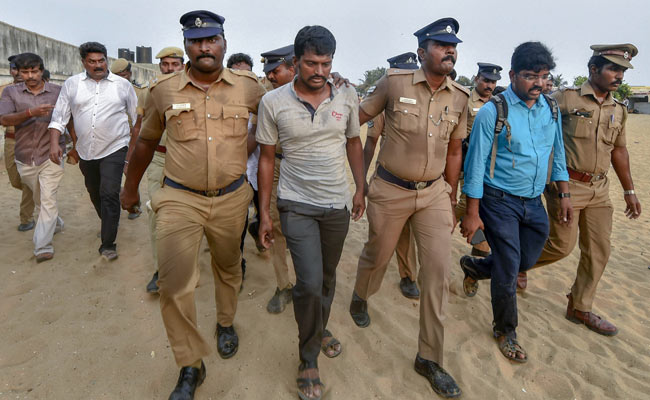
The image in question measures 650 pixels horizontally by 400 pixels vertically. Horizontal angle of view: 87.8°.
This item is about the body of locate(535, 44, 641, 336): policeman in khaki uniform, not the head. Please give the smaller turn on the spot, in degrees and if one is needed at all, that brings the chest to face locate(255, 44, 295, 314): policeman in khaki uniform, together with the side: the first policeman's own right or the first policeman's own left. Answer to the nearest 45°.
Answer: approximately 90° to the first policeman's own right

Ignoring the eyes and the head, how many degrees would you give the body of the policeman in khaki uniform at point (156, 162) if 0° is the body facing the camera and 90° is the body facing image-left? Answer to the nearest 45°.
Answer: approximately 0°

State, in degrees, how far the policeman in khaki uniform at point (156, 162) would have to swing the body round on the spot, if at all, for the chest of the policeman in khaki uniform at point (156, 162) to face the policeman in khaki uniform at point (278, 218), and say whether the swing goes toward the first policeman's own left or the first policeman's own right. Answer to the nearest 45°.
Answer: approximately 45° to the first policeman's own left

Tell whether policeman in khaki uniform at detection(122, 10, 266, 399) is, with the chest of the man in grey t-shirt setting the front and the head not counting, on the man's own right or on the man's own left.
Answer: on the man's own right

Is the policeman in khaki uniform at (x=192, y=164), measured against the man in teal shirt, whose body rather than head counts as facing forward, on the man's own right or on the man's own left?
on the man's own right

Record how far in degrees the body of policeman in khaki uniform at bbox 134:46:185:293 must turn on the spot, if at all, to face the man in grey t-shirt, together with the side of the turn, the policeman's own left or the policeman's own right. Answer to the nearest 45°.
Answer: approximately 45° to the policeman's own left

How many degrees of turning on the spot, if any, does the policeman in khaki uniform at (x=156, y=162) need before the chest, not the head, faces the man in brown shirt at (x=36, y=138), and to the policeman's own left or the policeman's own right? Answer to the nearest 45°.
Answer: approximately 135° to the policeman's own right

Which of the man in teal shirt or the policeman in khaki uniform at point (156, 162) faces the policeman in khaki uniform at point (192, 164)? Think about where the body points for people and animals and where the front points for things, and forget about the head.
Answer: the policeman in khaki uniform at point (156, 162)

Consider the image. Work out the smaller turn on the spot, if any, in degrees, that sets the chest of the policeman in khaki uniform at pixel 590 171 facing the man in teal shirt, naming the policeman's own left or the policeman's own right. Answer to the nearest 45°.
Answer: approximately 90° to the policeman's own right

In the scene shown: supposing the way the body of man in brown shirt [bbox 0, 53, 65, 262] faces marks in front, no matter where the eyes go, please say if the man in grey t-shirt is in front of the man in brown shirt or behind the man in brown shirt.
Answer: in front

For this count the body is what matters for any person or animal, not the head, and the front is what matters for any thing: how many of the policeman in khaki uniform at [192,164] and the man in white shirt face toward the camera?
2
